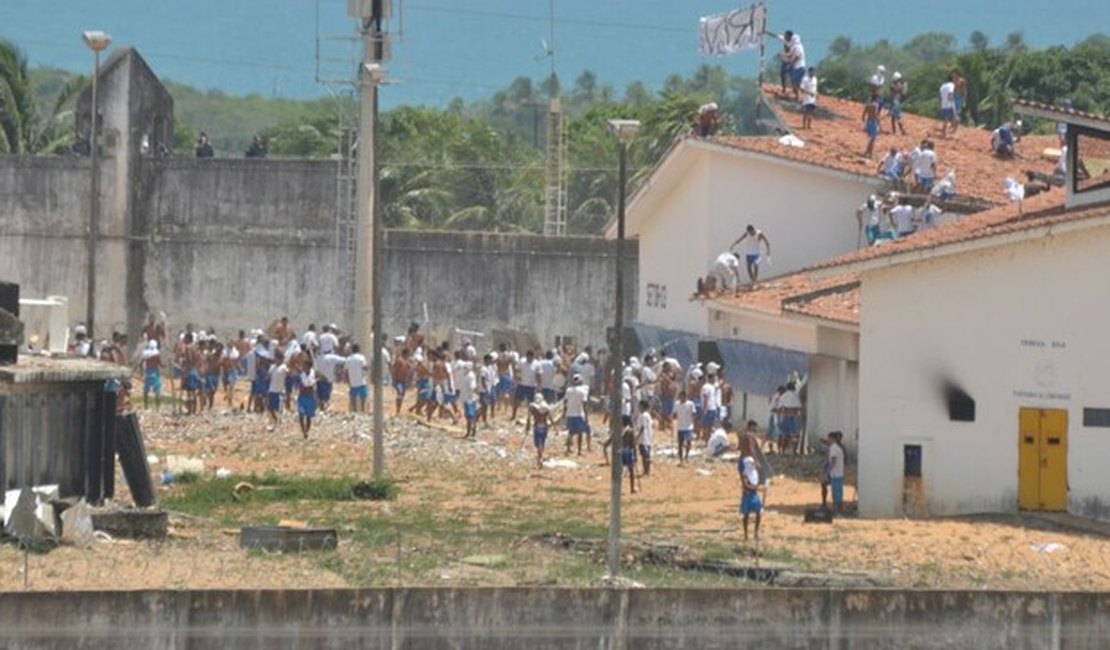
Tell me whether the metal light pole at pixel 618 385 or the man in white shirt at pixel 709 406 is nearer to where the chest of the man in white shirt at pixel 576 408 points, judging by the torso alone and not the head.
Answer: the man in white shirt

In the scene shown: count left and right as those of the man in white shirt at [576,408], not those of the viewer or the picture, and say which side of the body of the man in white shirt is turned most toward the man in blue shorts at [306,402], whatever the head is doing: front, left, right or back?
left

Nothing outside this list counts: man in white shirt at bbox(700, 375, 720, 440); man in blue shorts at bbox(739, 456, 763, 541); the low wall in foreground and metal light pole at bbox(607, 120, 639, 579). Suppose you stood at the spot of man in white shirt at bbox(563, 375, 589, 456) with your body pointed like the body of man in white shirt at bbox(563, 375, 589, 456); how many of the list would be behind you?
3

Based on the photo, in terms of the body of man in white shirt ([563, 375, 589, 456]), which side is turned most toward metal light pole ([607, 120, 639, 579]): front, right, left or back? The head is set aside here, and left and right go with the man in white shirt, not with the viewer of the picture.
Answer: back

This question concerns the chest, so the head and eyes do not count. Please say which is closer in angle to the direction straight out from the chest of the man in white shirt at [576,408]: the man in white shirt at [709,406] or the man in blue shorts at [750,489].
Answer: the man in white shirt

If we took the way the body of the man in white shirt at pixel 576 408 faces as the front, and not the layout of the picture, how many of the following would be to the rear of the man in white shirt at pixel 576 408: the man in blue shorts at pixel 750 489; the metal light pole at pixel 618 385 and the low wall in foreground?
3

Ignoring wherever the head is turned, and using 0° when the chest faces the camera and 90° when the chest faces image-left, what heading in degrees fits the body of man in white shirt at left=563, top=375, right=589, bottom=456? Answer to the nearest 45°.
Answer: approximately 180°

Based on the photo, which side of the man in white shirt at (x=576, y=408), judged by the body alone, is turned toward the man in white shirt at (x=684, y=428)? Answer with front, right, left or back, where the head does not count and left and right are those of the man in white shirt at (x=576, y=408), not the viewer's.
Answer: right

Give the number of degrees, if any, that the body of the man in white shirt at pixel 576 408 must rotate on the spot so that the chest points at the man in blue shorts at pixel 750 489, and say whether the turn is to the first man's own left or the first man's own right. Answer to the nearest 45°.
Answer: approximately 180°
